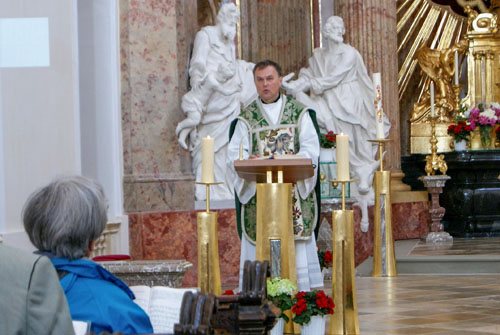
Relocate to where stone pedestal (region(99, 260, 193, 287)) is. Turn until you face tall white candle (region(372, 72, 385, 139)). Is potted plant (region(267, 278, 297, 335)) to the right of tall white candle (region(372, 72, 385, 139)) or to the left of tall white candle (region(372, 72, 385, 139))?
right

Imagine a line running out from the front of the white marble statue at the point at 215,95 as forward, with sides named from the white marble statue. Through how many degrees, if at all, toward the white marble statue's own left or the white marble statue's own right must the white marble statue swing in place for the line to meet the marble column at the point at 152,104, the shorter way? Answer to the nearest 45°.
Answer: approximately 135° to the white marble statue's own right

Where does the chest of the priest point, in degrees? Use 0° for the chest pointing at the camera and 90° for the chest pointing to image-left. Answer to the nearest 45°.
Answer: approximately 0°

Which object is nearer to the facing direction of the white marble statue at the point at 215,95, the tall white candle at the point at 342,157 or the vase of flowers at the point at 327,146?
the tall white candle

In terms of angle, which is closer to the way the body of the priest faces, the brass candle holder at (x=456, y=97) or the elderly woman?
the elderly woman

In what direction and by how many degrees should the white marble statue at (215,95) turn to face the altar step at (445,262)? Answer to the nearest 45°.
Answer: approximately 45° to its left
